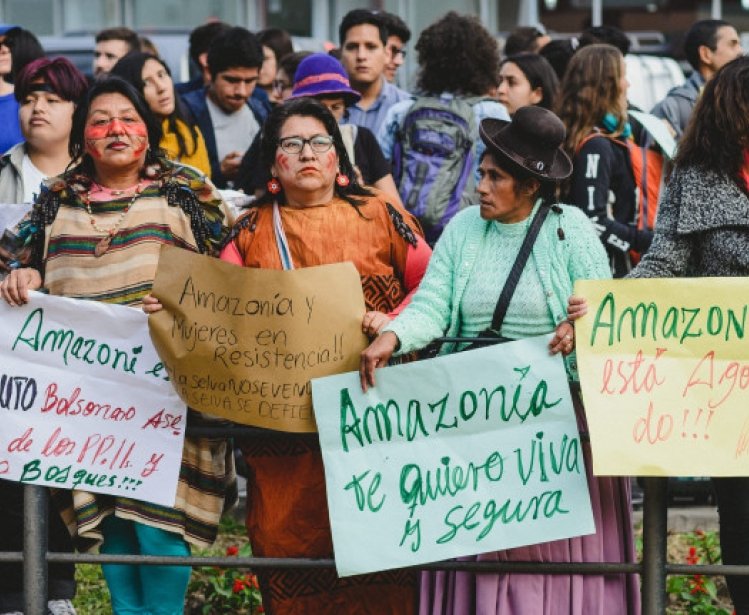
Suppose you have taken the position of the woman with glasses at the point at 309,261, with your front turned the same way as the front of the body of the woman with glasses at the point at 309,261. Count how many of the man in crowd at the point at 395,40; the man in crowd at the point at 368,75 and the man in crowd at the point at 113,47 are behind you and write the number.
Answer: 3

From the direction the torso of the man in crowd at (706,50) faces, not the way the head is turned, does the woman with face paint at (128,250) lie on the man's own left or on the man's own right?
on the man's own right

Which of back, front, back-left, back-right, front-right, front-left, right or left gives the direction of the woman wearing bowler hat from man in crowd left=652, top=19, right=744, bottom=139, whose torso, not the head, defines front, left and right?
right

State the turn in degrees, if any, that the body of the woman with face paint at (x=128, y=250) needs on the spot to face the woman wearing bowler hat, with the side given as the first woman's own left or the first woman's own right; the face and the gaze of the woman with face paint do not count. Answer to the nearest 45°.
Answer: approximately 45° to the first woman's own left

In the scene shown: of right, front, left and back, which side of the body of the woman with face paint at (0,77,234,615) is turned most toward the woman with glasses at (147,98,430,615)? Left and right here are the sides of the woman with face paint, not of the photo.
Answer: left

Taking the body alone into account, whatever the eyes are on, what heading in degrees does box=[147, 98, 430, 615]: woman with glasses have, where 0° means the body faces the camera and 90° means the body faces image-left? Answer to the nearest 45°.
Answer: approximately 0°
